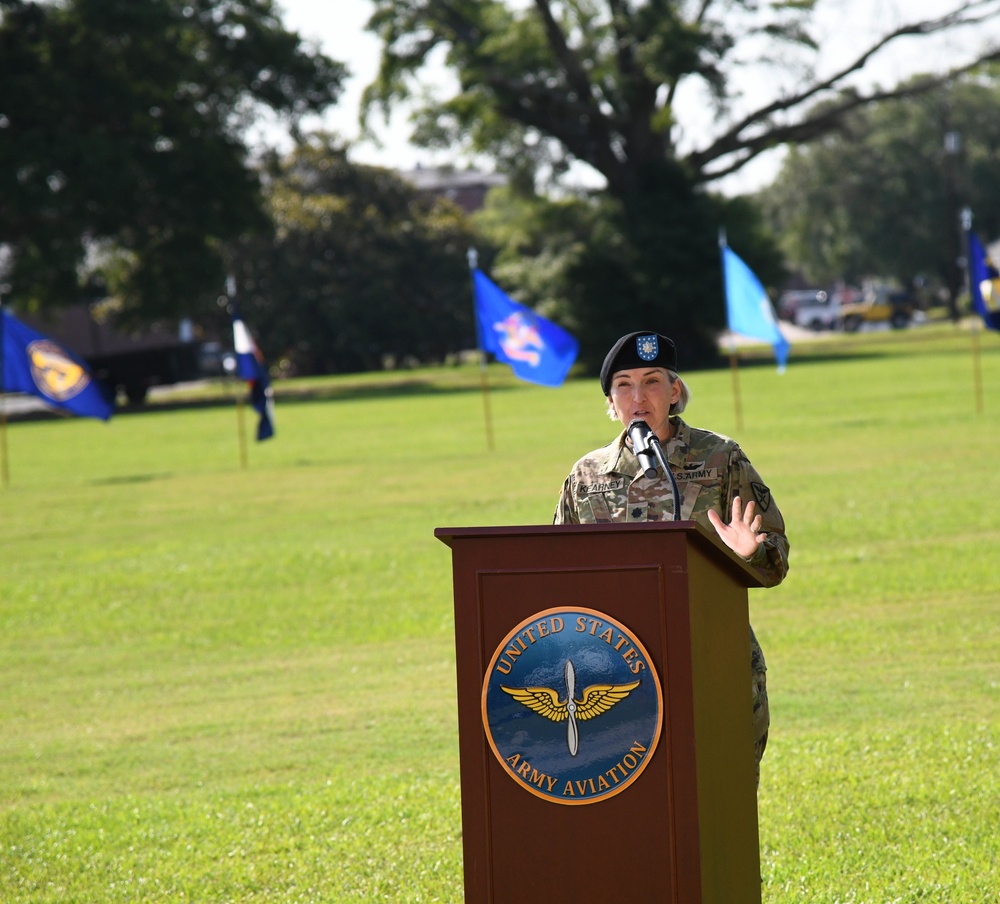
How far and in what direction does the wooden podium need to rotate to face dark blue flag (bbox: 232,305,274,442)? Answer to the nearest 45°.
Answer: approximately 135° to its right

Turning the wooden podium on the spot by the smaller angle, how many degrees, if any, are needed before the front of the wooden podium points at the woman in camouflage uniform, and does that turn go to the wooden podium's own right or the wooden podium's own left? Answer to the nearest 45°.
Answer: approximately 135° to the wooden podium's own right

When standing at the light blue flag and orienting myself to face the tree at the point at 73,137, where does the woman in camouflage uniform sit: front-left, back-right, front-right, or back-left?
back-left

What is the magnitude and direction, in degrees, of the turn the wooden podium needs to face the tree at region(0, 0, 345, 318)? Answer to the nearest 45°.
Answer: approximately 135° to its right

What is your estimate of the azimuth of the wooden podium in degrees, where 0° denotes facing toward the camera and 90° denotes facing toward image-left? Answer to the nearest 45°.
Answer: approximately 45°

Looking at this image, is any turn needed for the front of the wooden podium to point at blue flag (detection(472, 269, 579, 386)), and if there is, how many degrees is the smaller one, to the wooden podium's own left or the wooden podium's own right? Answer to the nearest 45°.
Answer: approximately 135° to the wooden podium's own right

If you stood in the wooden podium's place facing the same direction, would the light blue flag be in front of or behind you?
behind

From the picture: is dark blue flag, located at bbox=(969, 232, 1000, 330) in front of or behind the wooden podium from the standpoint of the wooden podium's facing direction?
behind

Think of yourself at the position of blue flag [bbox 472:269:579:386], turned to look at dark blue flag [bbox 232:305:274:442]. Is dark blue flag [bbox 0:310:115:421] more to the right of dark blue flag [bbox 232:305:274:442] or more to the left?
left
